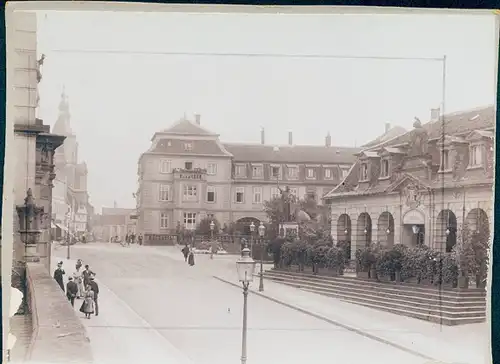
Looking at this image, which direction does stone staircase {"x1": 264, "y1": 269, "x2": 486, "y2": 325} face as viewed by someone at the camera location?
facing the viewer and to the left of the viewer

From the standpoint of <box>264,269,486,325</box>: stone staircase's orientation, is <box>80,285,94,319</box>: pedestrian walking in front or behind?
in front

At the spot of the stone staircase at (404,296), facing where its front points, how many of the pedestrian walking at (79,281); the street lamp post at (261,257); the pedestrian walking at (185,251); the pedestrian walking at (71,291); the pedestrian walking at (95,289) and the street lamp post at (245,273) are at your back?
0
